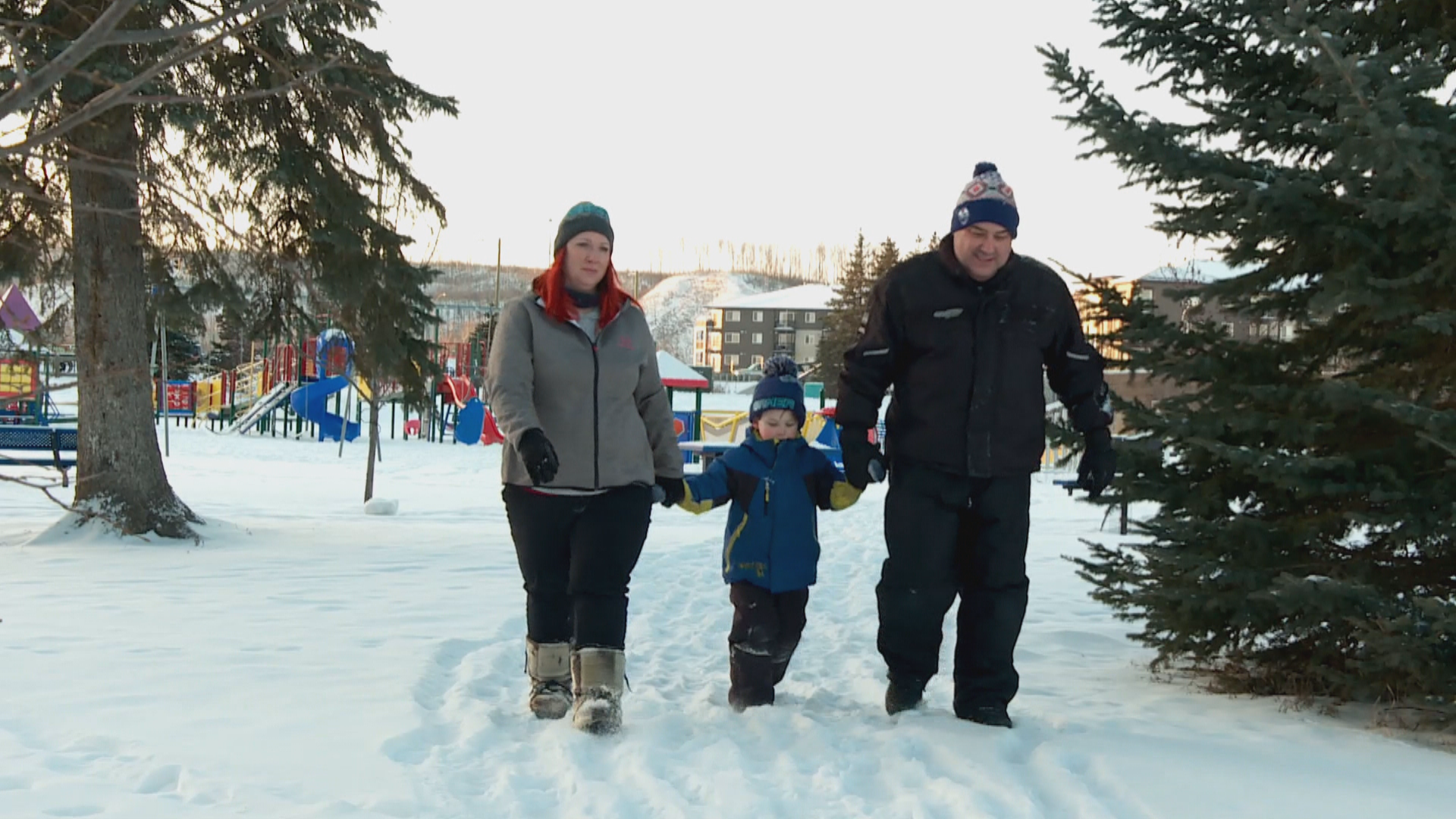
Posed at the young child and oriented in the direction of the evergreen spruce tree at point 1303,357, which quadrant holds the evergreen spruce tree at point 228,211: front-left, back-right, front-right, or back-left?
back-left

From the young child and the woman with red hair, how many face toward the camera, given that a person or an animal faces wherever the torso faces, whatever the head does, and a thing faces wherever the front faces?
2

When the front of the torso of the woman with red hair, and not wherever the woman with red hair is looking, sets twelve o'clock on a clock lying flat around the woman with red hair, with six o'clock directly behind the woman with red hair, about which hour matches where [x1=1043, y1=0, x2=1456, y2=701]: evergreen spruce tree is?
The evergreen spruce tree is roughly at 9 o'clock from the woman with red hair.

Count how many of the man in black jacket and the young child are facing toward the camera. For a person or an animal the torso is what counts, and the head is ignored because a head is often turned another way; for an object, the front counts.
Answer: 2

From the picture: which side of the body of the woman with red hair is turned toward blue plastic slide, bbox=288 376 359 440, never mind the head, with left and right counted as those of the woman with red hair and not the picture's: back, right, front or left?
back

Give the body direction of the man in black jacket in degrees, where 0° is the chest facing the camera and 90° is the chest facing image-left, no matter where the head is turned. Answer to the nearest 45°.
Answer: approximately 0°

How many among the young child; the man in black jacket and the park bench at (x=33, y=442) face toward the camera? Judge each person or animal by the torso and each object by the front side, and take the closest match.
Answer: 2
